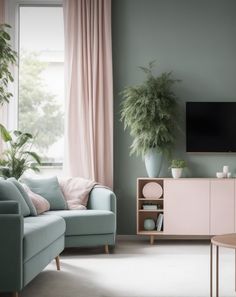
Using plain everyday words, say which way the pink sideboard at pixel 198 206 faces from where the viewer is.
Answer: facing the viewer

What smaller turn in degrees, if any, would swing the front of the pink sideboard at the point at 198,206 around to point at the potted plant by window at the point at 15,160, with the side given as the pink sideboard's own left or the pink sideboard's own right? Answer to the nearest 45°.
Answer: approximately 90° to the pink sideboard's own right

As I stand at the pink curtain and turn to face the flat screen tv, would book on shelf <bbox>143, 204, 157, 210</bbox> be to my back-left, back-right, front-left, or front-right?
front-right

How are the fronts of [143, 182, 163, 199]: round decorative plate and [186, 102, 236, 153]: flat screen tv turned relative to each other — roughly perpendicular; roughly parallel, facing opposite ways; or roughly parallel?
roughly parallel

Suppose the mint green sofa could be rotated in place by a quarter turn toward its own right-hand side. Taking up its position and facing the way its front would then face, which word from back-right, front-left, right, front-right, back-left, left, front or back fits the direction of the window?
back-right

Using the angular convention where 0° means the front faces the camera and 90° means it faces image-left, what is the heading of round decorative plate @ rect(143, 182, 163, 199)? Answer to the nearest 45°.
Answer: approximately 0°

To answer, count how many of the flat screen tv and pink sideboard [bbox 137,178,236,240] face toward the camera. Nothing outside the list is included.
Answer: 2

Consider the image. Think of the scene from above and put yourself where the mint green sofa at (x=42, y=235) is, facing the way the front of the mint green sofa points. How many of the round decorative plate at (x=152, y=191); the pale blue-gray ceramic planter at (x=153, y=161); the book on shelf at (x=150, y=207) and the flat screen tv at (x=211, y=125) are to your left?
4

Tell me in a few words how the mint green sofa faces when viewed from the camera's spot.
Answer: facing the viewer and to the right of the viewer

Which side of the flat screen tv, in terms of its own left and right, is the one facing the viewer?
front

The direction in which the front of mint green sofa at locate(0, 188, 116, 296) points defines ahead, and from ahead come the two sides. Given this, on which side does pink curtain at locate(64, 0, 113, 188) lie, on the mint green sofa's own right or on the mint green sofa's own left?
on the mint green sofa's own left

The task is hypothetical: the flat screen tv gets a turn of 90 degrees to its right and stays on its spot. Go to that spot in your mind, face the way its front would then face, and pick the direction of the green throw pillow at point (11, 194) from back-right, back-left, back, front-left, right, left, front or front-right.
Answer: front-left

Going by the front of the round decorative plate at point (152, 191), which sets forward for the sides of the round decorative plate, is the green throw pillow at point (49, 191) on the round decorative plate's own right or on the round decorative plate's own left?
on the round decorative plate's own right

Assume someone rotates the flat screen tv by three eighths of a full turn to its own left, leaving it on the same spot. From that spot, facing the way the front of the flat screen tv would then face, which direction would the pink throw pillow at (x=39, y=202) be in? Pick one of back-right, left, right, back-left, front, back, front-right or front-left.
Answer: back
